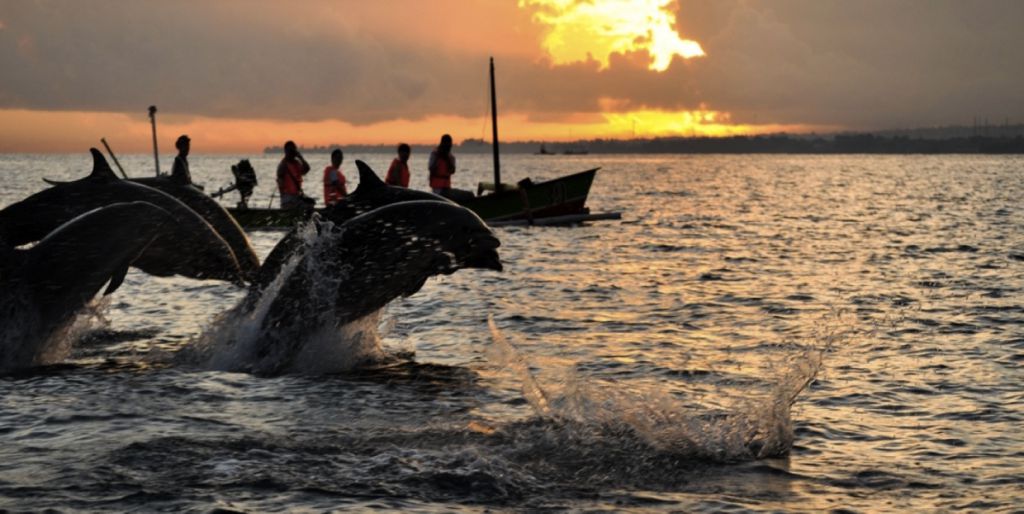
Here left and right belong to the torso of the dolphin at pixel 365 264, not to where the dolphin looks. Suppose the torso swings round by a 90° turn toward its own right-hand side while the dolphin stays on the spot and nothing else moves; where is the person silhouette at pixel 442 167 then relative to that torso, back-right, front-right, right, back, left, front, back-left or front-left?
back

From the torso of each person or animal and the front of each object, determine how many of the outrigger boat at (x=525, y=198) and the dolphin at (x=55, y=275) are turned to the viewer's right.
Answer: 2

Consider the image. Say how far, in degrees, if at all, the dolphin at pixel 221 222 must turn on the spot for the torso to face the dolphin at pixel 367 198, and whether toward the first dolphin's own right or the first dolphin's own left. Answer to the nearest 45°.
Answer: approximately 45° to the first dolphin's own right

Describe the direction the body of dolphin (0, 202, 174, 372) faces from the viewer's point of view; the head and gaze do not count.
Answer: to the viewer's right

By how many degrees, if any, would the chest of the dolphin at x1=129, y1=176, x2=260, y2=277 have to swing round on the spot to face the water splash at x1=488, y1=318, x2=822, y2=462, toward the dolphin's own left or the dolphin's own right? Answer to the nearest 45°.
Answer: approximately 45° to the dolphin's own right

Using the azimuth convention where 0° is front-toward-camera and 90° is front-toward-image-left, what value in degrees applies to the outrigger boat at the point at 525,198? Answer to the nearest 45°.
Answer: approximately 270°

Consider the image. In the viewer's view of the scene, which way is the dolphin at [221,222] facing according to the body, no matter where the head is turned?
to the viewer's right

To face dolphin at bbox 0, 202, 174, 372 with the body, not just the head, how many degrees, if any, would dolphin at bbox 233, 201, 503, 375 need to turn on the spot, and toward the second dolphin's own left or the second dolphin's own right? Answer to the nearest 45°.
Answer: approximately 180°

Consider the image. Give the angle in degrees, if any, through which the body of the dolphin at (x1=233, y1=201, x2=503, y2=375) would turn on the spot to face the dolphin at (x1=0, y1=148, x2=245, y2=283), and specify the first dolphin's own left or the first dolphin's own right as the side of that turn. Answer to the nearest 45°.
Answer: approximately 135° to the first dolphin's own left

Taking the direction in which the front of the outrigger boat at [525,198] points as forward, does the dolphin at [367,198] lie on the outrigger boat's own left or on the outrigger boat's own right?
on the outrigger boat's own right

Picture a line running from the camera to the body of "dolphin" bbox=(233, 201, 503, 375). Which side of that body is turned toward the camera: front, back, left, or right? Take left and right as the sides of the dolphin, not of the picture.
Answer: right
